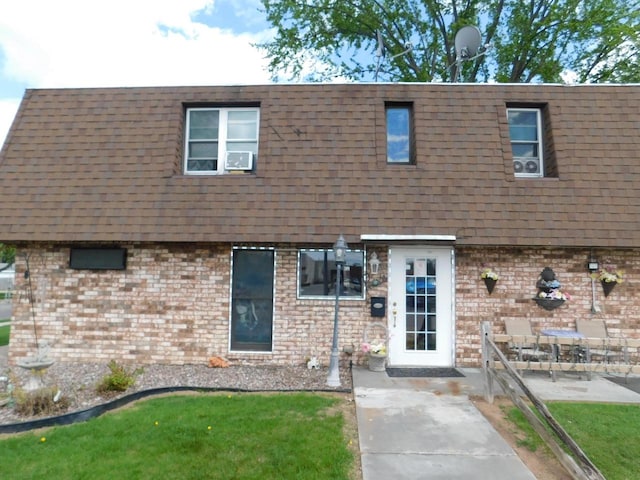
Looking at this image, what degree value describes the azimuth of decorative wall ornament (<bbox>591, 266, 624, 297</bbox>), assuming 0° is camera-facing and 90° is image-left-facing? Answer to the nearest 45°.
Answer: approximately 0°

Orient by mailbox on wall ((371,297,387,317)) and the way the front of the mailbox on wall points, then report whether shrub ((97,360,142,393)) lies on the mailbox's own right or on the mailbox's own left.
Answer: on the mailbox's own right

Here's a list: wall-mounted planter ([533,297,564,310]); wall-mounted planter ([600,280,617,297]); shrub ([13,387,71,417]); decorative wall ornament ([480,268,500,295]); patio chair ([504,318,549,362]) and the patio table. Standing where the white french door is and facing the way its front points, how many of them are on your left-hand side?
5

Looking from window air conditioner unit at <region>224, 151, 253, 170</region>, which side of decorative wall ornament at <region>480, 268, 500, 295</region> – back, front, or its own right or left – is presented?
right

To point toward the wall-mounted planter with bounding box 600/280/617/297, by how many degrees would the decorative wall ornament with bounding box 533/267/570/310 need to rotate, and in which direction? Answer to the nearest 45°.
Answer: approximately 135° to its left
